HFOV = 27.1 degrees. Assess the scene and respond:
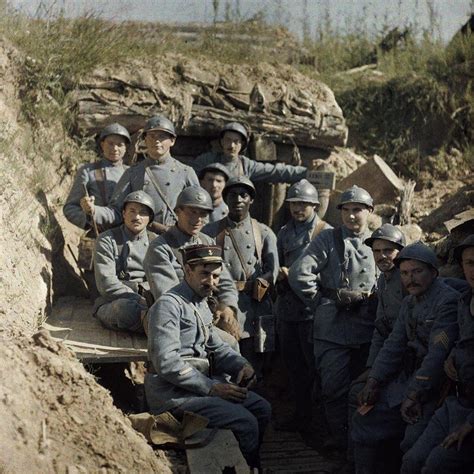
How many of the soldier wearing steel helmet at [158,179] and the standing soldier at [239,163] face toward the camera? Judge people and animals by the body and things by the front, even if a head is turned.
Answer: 2

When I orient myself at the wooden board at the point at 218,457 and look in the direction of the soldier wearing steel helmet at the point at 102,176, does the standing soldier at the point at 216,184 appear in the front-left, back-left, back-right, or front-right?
front-right

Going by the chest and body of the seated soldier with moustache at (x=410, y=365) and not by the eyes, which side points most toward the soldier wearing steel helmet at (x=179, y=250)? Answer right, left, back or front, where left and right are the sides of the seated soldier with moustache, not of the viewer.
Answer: right

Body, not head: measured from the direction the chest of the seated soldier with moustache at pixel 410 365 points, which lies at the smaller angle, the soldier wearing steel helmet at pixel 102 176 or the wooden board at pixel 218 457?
the wooden board

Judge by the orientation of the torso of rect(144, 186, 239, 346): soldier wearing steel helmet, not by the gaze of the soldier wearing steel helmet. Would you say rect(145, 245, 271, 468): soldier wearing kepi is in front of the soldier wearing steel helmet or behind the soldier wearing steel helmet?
in front

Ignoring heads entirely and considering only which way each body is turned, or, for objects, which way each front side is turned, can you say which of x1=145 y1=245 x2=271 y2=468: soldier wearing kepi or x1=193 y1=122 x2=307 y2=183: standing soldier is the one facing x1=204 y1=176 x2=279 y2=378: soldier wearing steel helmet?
the standing soldier

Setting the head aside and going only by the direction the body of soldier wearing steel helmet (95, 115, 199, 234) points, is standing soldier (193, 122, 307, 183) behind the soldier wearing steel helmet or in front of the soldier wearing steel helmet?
behind

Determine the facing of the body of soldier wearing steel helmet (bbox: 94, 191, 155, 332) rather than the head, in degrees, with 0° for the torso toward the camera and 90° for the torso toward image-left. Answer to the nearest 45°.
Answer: approximately 315°

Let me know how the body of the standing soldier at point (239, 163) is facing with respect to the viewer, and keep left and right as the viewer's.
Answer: facing the viewer

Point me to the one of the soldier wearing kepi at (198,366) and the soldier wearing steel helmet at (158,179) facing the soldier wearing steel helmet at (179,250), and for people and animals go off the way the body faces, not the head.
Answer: the soldier wearing steel helmet at (158,179)
